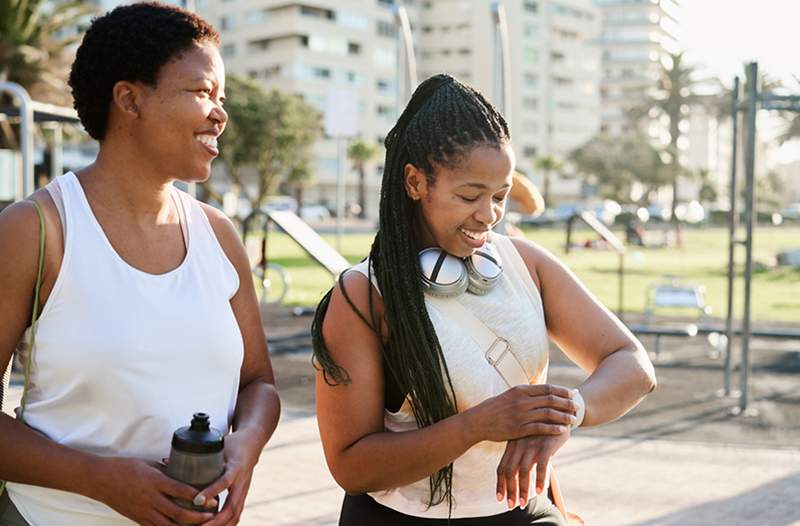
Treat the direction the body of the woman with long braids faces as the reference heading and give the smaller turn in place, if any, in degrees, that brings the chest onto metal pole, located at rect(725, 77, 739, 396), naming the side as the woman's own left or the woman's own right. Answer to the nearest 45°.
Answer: approximately 135° to the woman's own left

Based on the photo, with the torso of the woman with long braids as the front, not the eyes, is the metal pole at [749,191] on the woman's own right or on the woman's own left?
on the woman's own left

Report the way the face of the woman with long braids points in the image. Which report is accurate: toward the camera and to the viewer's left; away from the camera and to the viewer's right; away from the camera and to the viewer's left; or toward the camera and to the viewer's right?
toward the camera and to the viewer's right

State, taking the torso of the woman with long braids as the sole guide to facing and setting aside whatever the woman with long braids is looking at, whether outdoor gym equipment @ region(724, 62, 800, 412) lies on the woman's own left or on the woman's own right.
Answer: on the woman's own left

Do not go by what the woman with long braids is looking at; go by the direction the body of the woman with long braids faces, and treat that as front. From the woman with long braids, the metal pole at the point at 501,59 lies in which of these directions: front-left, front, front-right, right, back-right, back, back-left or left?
back-left

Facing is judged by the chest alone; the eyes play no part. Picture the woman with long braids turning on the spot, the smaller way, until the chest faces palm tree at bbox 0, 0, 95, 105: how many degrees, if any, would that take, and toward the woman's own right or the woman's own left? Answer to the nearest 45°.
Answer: approximately 180°

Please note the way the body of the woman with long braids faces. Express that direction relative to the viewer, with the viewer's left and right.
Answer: facing the viewer and to the right of the viewer

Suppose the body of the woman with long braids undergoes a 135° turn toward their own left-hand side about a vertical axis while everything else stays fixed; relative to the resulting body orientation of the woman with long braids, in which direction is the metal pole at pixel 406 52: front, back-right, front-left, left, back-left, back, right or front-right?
front
